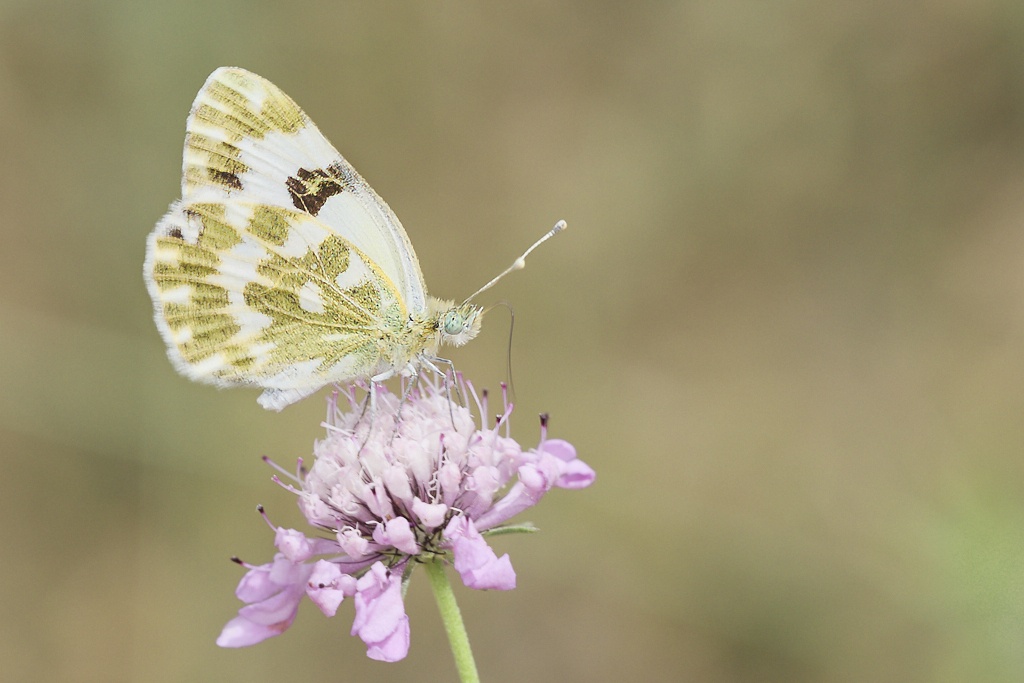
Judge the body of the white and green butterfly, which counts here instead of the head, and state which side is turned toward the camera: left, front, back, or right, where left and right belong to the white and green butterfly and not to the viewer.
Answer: right
